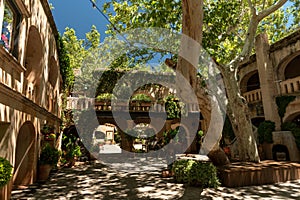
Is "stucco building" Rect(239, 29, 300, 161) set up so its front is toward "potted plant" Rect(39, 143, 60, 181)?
yes

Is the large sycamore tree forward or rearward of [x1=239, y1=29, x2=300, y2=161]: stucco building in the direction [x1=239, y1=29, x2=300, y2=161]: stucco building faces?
forward

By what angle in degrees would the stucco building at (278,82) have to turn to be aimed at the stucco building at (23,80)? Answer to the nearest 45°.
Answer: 0° — it already faces it

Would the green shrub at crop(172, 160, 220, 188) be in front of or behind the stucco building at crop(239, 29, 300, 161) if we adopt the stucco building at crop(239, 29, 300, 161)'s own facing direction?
in front

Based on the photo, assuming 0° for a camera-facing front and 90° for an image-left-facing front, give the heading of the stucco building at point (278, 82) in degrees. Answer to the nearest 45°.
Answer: approximately 45°

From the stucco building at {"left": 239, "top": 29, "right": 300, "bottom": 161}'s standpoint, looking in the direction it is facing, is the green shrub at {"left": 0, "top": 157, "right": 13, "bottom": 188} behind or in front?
in front
